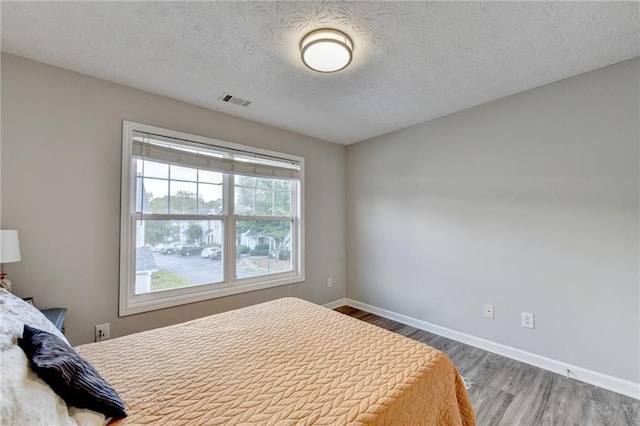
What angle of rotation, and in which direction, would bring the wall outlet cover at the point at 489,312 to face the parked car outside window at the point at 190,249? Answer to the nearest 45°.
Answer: approximately 45° to its right

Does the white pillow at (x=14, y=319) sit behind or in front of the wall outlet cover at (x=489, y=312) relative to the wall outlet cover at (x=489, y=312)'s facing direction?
in front

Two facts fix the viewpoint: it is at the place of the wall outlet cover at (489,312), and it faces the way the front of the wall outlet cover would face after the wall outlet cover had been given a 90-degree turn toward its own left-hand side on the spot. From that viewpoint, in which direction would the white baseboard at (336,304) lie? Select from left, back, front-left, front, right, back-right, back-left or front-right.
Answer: back

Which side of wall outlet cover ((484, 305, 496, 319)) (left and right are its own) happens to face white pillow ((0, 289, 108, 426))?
front

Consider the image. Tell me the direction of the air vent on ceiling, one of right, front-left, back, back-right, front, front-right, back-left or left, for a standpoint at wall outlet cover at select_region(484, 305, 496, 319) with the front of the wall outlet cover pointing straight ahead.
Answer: front-right

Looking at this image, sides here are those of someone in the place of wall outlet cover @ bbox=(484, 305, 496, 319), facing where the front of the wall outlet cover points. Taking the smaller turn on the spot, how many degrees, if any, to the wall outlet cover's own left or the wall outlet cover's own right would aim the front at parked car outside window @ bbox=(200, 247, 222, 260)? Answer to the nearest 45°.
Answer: approximately 45° to the wall outlet cover's own right

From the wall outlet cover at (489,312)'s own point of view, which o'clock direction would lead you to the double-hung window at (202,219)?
The double-hung window is roughly at 2 o'clock from the wall outlet cover.

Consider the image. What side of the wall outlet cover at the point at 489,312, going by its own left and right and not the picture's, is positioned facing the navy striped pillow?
front
